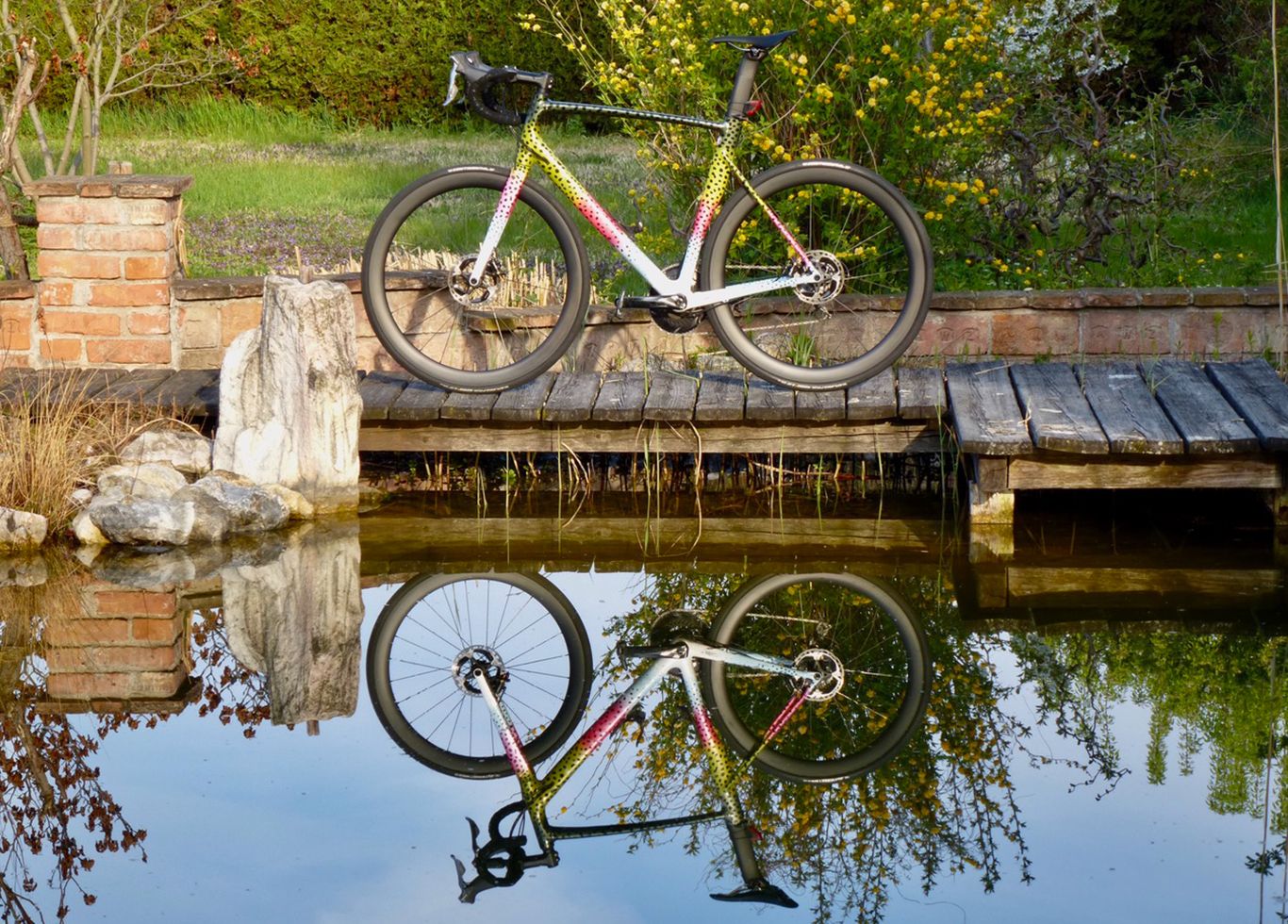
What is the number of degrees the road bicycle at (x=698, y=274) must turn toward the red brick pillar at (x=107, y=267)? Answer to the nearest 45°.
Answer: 0° — it already faces it

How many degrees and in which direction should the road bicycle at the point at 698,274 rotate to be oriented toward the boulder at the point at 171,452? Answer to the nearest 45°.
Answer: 0° — it already faces it

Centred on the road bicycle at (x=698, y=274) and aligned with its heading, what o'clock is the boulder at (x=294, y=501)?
The boulder is roughly at 12 o'clock from the road bicycle.

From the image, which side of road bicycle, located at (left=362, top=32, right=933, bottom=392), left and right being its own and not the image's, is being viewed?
left

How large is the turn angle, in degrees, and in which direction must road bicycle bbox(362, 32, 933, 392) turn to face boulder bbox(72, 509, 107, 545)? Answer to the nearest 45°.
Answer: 0° — it already faces it

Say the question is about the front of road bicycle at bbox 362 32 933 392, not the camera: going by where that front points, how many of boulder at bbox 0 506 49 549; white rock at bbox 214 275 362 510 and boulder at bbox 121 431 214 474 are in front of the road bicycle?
3

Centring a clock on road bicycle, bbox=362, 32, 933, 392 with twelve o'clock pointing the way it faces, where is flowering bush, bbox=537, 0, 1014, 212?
The flowering bush is roughly at 4 o'clock from the road bicycle.

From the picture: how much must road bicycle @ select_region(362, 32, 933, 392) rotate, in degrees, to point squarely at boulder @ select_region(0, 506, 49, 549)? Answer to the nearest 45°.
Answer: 0° — it already faces it

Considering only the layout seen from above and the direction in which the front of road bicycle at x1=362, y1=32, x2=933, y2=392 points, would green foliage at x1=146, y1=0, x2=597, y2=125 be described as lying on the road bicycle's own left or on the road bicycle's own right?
on the road bicycle's own right
